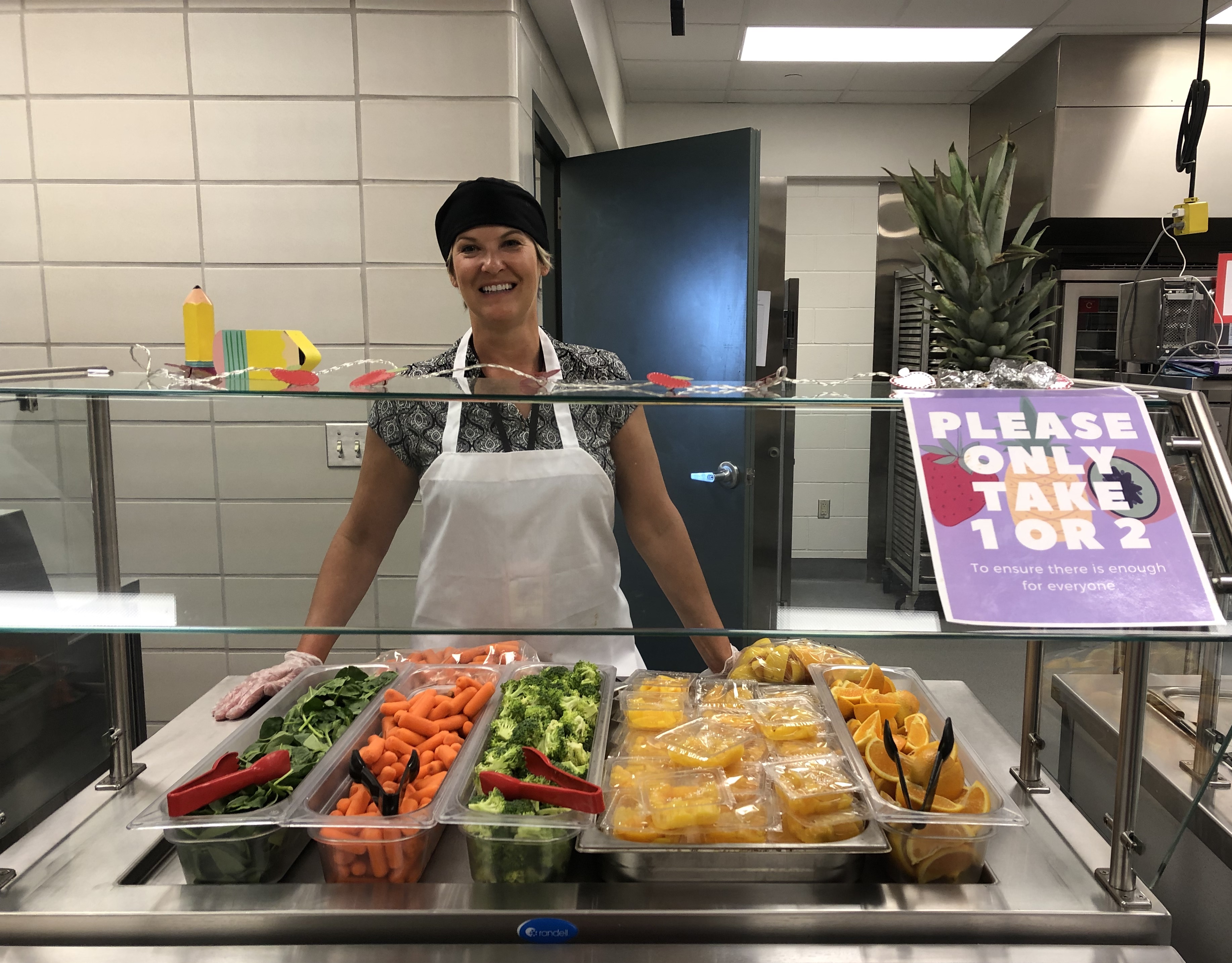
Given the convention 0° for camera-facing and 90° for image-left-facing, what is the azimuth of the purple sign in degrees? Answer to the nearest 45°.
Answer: approximately 0°

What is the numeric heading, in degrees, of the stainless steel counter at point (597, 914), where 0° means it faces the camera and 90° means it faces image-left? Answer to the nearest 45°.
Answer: approximately 0°
